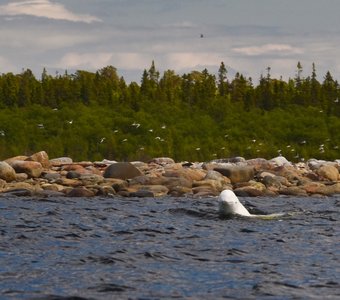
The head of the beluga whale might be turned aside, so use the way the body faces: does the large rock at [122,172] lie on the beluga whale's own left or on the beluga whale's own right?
on the beluga whale's own right

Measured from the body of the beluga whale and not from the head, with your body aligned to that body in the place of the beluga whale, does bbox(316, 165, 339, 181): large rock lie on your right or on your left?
on your right

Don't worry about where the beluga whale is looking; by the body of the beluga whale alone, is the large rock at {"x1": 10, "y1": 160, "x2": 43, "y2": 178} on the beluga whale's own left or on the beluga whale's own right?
on the beluga whale's own right

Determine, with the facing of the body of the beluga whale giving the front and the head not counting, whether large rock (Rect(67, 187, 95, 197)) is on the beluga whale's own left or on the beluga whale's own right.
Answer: on the beluga whale's own right

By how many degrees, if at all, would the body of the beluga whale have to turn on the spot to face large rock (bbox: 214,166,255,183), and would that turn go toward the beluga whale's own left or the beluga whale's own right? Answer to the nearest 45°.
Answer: approximately 90° to the beluga whale's own right

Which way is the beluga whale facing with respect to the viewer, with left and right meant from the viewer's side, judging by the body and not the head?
facing to the left of the viewer
